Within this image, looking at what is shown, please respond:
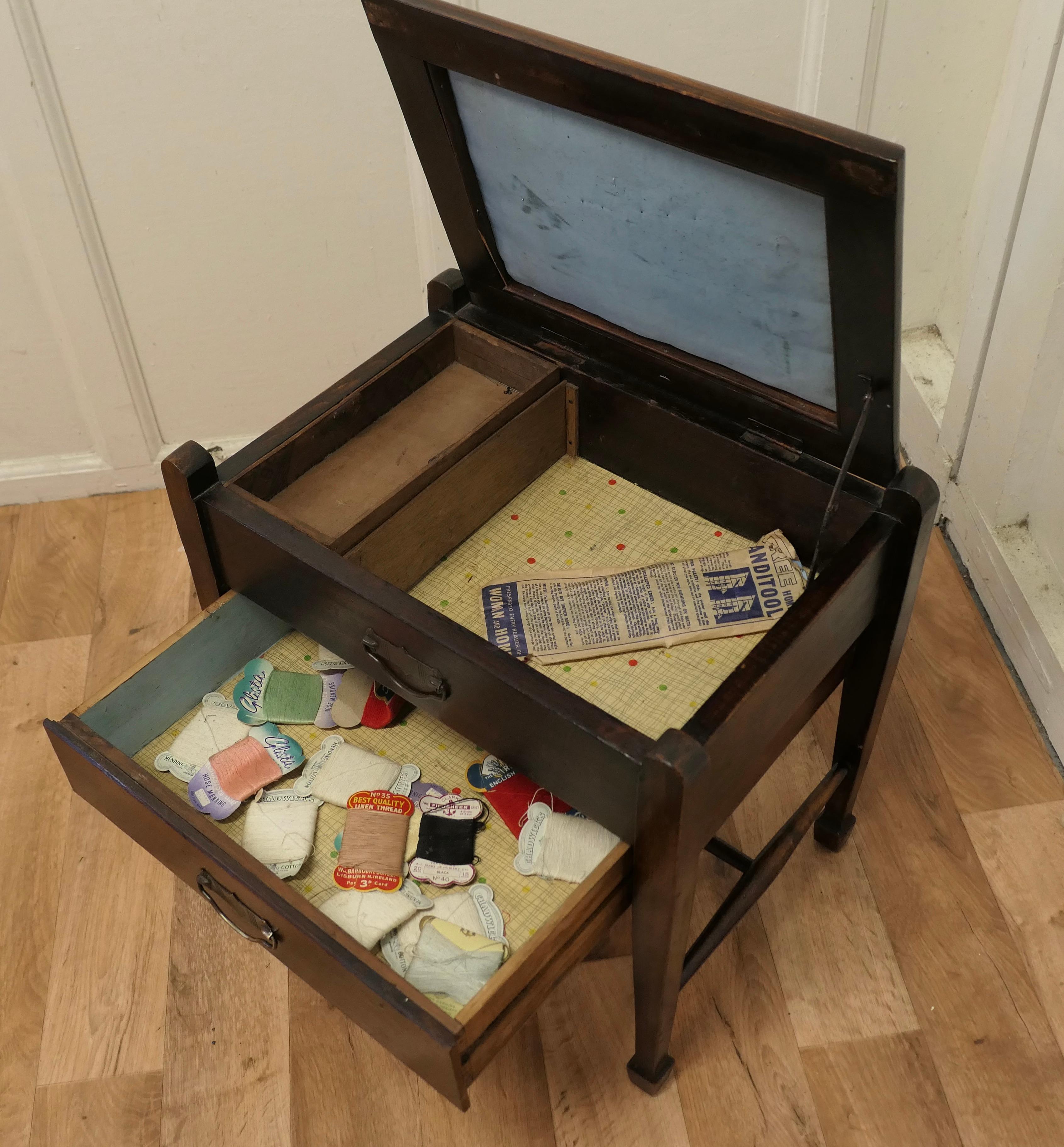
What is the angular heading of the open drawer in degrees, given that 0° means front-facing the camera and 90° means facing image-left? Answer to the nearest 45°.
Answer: approximately 45°

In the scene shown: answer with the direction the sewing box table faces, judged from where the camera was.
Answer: facing the viewer and to the left of the viewer
